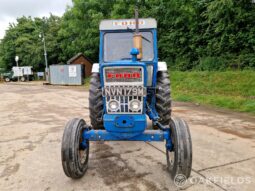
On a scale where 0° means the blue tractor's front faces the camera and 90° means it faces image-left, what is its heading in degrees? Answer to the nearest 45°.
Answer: approximately 0°

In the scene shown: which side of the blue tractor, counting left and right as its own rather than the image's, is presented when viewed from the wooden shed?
back
